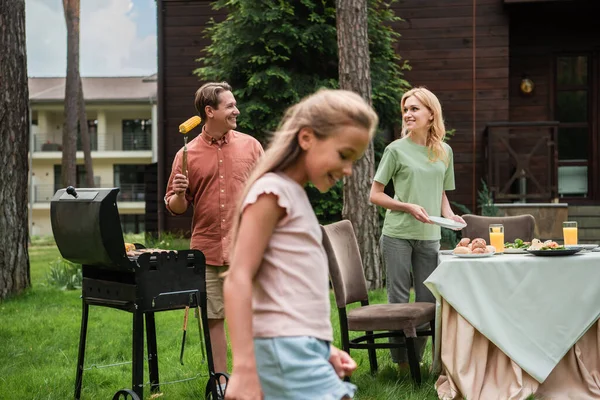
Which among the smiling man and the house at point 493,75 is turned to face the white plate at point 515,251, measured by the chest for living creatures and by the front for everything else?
the house

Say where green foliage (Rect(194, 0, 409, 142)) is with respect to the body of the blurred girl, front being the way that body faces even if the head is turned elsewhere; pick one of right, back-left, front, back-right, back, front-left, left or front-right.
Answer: left

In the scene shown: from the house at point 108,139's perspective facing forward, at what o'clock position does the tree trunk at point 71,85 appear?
The tree trunk is roughly at 12 o'clock from the house.

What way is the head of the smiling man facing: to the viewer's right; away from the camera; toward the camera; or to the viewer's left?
to the viewer's right

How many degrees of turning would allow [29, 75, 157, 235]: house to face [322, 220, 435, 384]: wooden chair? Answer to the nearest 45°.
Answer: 0° — it already faces it

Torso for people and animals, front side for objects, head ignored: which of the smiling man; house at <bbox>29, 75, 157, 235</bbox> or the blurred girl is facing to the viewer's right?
the blurred girl

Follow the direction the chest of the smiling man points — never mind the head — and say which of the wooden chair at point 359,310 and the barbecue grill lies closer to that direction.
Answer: the barbecue grill

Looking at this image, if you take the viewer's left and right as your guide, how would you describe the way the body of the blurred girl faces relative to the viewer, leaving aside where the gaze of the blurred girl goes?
facing to the right of the viewer

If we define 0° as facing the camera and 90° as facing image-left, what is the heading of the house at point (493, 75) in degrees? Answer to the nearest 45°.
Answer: approximately 0°

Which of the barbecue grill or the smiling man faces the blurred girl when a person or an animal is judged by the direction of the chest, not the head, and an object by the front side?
the smiling man

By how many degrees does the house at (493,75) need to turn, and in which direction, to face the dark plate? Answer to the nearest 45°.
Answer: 0° — it already faces it

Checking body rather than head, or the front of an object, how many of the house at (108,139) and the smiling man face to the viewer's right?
0
